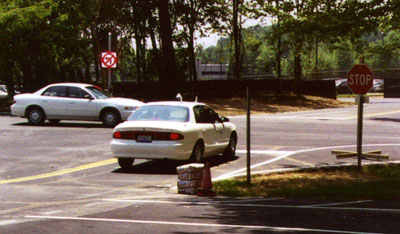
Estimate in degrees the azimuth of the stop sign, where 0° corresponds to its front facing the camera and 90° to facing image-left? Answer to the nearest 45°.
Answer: approximately 0°

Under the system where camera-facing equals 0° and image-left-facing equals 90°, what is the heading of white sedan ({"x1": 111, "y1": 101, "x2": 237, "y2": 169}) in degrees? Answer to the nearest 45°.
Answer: approximately 225°

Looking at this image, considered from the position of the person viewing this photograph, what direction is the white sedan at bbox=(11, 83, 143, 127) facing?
facing to the right of the viewer

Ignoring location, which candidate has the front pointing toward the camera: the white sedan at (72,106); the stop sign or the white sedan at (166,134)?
the stop sign

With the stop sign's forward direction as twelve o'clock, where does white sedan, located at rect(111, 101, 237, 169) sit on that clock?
The white sedan is roughly at 2 o'clock from the stop sign.

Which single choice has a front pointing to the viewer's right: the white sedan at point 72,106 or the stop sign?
the white sedan

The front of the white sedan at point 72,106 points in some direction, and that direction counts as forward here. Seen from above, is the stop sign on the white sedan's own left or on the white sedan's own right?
on the white sedan's own right

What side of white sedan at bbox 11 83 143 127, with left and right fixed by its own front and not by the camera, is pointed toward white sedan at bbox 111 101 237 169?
right

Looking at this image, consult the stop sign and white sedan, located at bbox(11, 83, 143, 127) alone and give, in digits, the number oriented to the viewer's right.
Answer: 1

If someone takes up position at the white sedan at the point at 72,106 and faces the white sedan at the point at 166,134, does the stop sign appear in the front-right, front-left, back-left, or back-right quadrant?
front-left

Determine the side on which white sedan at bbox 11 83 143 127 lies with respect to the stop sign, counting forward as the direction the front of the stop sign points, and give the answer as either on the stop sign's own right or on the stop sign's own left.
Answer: on the stop sign's own right
